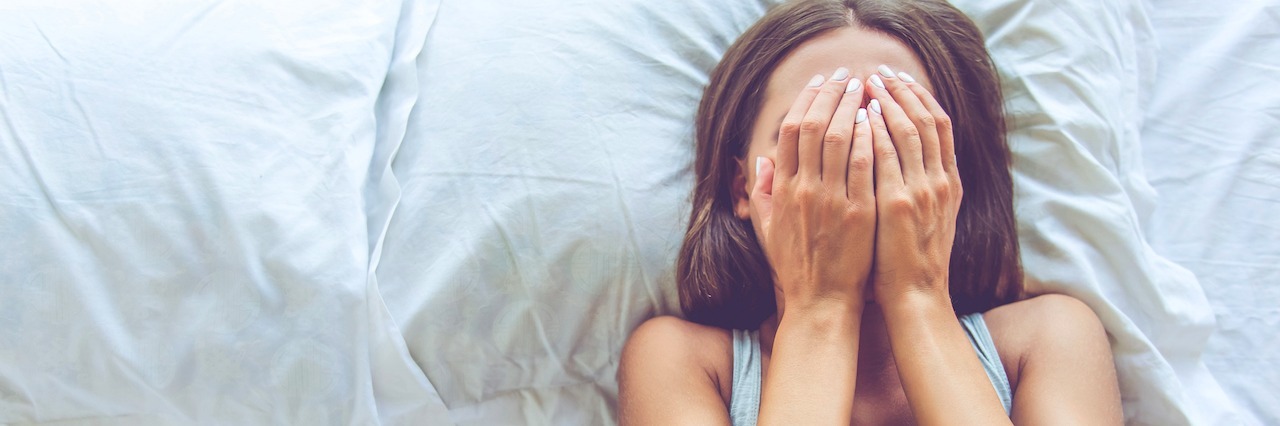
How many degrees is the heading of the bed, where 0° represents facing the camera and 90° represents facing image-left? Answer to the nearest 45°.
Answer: approximately 0°
